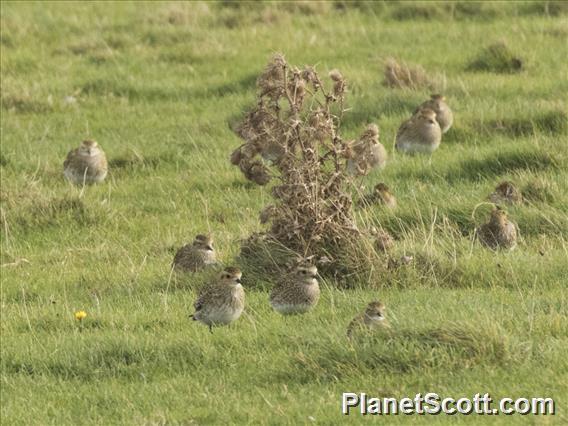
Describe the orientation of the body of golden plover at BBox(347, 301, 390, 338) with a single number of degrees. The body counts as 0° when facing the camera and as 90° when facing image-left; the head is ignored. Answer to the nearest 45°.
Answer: approximately 270°

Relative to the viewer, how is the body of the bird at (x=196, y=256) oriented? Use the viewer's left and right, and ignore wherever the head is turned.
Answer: facing to the right of the viewer

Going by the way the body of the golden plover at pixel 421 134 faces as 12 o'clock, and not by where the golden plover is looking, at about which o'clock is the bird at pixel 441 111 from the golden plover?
The bird is roughly at 8 o'clock from the golden plover.
